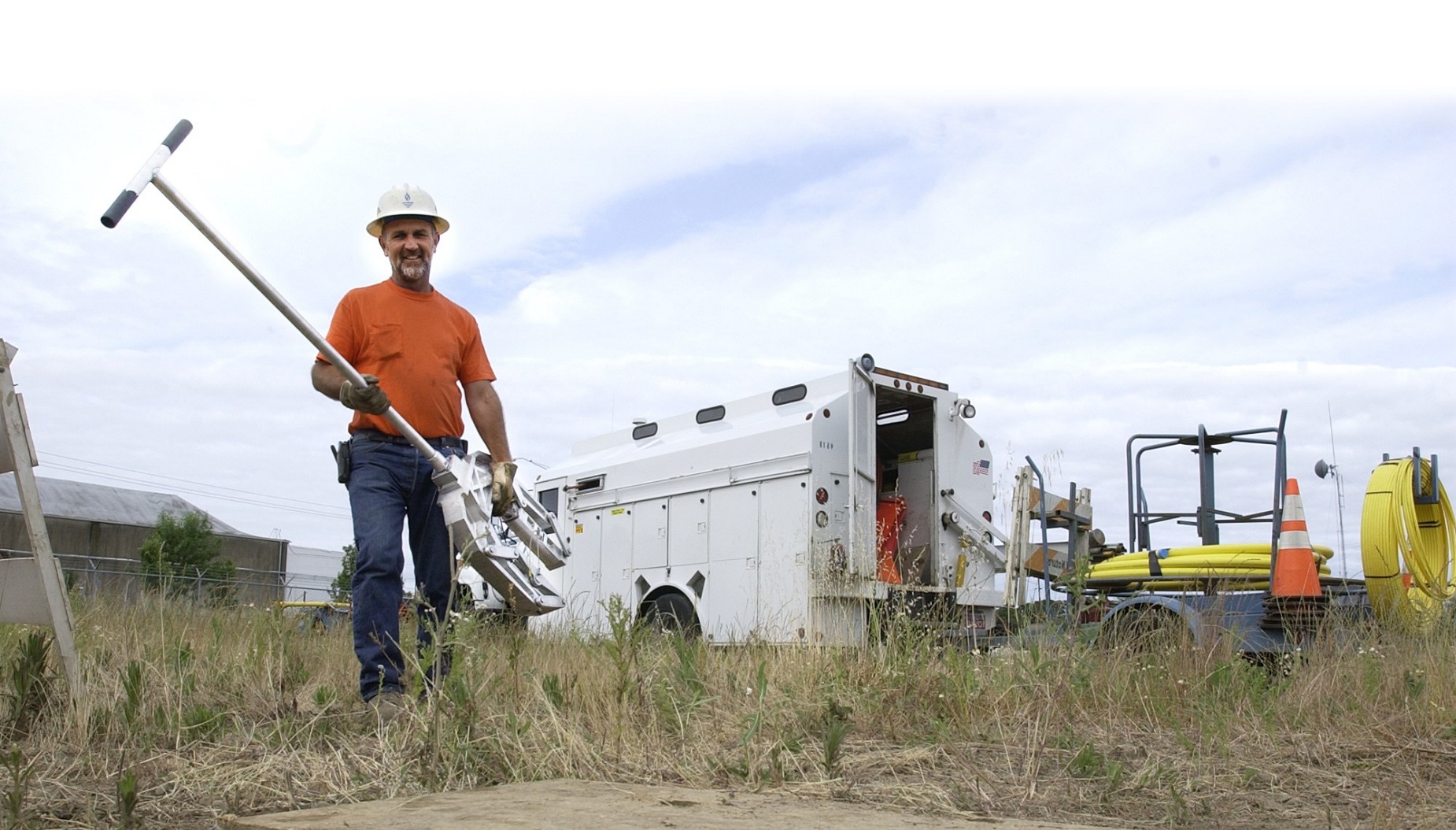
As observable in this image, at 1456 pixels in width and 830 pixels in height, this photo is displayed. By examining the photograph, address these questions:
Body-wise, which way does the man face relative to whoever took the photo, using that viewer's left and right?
facing the viewer

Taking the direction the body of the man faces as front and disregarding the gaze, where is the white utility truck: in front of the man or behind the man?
behind

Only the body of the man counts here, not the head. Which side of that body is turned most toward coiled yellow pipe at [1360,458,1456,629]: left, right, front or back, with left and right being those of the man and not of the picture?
left

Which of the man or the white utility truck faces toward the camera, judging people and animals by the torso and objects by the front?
the man

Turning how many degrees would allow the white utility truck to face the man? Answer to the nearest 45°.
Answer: approximately 135° to its left

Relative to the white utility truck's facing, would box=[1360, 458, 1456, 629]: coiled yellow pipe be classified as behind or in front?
behind

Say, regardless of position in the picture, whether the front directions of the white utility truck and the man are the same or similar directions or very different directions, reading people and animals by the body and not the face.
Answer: very different directions

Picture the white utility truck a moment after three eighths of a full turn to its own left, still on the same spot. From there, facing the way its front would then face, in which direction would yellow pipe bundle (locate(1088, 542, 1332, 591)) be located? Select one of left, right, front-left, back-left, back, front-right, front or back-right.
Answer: front-left

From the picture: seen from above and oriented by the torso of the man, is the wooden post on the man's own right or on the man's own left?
on the man's own right

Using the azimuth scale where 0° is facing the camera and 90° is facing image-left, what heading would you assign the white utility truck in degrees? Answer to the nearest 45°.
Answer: approximately 135°

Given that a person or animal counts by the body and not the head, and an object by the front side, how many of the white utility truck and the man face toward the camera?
1
